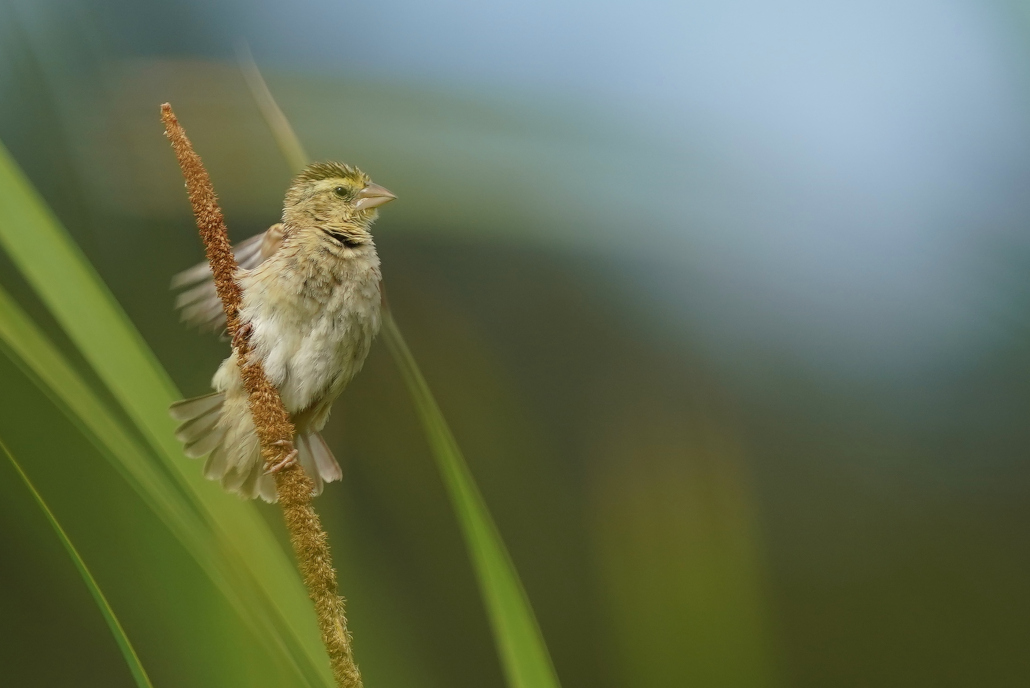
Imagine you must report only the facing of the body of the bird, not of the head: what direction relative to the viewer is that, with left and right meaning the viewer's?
facing the viewer and to the right of the viewer
